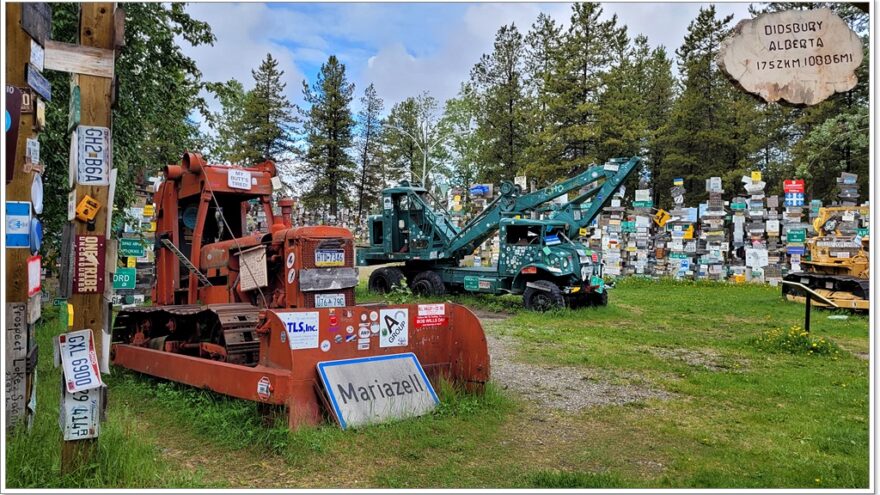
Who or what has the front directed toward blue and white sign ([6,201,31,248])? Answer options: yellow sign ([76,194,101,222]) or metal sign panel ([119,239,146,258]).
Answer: the metal sign panel

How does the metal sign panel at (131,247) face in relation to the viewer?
toward the camera

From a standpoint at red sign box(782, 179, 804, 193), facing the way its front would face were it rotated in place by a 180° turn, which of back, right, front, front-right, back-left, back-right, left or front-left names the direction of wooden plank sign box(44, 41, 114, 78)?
back

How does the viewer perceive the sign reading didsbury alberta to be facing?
facing the viewer

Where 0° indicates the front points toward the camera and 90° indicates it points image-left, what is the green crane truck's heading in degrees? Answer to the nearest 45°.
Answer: approximately 315°

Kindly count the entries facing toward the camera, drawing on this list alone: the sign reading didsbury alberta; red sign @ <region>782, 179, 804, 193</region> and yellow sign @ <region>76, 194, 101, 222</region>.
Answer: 3

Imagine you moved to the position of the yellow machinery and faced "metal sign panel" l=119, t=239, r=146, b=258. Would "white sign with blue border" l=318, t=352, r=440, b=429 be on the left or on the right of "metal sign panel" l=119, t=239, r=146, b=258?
left

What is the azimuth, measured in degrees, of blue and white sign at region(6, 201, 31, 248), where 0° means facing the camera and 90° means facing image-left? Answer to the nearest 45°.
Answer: approximately 0°

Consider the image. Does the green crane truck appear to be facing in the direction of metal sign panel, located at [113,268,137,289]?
no

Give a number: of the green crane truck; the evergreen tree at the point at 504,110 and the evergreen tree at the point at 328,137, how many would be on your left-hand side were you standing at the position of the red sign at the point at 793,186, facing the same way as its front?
0
